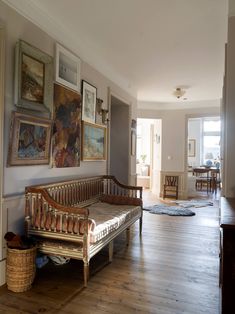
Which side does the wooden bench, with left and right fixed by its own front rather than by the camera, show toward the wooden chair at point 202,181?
left

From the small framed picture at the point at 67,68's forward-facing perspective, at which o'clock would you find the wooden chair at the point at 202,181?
The wooden chair is roughly at 9 o'clock from the small framed picture.

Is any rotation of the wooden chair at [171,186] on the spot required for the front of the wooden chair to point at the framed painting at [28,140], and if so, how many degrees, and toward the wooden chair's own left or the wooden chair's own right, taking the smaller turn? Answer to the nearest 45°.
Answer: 0° — it already faces it

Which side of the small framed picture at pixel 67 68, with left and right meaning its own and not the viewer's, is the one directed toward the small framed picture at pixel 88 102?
left

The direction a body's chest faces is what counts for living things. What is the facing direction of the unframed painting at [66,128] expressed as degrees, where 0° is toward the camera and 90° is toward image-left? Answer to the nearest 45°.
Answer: approximately 315°
